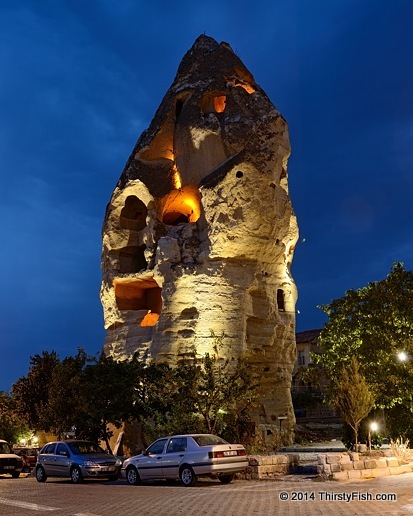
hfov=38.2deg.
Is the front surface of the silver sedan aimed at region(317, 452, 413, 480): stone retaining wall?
no

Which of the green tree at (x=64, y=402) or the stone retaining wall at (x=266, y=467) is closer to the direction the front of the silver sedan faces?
the green tree

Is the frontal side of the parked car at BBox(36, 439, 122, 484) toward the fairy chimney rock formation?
no

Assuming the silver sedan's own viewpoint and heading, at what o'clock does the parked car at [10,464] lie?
The parked car is roughly at 12 o'clock from the silver sedan.

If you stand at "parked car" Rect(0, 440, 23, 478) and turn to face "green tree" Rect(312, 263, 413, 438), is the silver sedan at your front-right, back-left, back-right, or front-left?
front-right

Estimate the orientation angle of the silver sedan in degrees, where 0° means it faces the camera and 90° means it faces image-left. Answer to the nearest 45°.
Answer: approximately 135°

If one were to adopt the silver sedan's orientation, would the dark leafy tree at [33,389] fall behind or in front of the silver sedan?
in front

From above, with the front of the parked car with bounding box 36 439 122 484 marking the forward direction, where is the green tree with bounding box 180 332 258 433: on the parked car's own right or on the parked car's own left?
on the parked car's own left

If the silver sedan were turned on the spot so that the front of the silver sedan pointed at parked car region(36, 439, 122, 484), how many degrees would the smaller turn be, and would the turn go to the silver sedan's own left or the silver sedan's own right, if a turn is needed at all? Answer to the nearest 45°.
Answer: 0° — it already faces it

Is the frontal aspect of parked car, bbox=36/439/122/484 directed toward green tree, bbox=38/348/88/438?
no

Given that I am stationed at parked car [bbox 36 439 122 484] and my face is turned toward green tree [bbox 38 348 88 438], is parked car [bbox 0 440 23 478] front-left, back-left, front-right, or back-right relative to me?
front-left
